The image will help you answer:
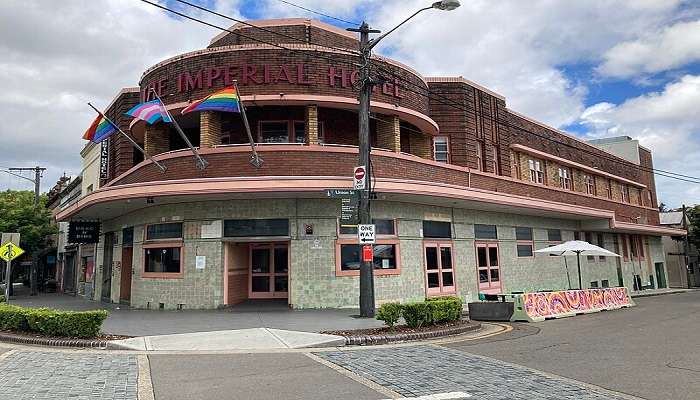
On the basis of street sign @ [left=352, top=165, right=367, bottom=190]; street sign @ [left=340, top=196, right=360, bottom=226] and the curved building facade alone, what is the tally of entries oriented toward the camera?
3

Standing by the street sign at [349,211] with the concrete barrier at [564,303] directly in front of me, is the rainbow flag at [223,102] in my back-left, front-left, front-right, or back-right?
back-left

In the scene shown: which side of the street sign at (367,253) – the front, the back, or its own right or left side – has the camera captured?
front

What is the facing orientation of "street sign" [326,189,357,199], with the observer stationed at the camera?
facing the viewer

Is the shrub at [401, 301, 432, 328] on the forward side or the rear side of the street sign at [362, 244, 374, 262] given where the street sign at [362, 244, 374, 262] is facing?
on the forward side

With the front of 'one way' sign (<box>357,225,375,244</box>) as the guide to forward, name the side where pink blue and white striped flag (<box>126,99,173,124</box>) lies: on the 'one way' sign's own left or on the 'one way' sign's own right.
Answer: on the 'one way' sign's own right

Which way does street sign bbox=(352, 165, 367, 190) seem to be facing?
toward the camera

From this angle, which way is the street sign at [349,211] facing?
toward the camera
